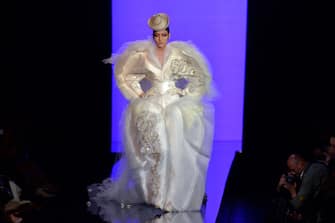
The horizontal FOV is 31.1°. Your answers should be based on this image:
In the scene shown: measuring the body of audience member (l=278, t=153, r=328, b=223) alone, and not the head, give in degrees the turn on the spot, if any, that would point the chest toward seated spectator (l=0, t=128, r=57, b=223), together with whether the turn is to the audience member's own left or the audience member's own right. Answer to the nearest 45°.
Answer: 0° — they already face them

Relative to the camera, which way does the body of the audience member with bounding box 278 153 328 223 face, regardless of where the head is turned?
to the viewer's left
